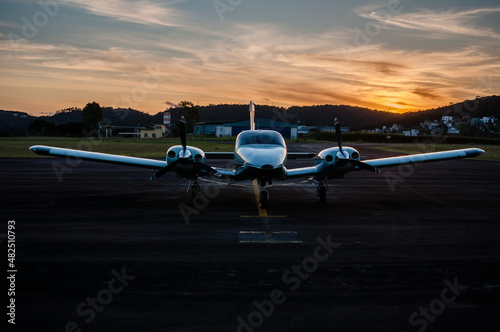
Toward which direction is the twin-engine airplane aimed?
toward the camera
